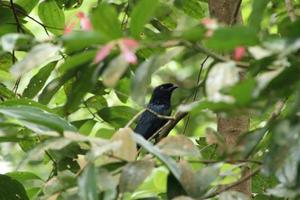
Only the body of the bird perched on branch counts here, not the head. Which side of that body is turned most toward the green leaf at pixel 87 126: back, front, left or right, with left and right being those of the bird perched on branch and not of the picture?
right

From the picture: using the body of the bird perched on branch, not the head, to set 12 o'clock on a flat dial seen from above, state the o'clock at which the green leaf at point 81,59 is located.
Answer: The green leaf is roughly at 3 o'clock from the bird perched on branch.

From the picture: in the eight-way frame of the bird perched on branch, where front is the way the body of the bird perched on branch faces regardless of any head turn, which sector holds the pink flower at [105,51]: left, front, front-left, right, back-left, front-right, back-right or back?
right

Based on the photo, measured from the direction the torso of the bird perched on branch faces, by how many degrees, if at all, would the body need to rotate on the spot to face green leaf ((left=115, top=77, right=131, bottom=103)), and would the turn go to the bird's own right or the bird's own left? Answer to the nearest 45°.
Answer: approximately 180°

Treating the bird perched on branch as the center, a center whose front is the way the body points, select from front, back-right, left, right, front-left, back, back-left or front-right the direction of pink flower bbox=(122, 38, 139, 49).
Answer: right
